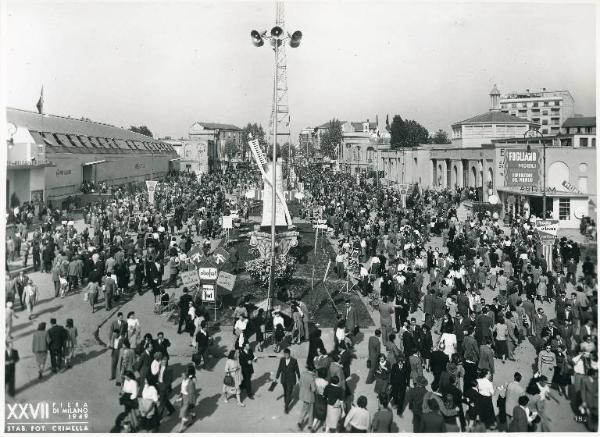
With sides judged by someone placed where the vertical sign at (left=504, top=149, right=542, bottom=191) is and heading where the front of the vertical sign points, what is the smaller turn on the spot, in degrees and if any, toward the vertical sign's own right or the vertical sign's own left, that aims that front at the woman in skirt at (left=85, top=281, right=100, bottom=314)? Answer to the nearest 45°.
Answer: approximately 45° to the vertical sign's own right

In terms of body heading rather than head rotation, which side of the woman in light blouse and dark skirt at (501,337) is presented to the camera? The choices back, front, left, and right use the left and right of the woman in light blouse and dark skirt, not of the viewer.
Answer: back

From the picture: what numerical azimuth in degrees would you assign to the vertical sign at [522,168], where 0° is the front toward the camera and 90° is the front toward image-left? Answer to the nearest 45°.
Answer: approximately 0°

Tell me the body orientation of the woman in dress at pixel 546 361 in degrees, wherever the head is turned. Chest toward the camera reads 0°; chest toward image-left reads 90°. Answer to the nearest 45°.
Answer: approximately 0°

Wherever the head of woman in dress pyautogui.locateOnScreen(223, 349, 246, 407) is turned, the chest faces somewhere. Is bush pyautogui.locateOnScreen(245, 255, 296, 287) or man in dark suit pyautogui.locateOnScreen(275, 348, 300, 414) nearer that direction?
the man in dark suit

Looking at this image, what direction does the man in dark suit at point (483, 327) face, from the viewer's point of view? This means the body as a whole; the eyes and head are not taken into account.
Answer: away from the camera

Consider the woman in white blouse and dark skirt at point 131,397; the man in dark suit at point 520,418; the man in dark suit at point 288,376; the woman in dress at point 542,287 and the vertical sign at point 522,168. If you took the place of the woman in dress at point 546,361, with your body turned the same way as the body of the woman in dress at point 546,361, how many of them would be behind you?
2

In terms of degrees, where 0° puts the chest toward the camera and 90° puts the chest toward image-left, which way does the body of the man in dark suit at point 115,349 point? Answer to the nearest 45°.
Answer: approximately 315°
